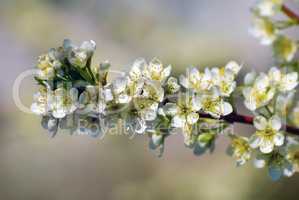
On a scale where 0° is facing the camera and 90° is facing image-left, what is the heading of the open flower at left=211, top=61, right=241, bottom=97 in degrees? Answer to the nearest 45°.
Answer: approximately 0°

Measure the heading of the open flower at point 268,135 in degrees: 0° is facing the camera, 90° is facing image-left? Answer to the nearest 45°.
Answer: approximately 0°

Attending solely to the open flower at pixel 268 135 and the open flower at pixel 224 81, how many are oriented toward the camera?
2

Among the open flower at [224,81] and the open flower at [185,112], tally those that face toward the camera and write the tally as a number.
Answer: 2
